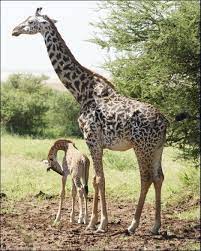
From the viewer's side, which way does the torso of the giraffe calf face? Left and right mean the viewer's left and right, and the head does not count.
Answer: facing away from the viewer and to the left of the viewer

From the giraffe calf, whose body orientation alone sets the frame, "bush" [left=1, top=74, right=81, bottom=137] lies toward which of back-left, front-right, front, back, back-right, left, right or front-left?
front-right
